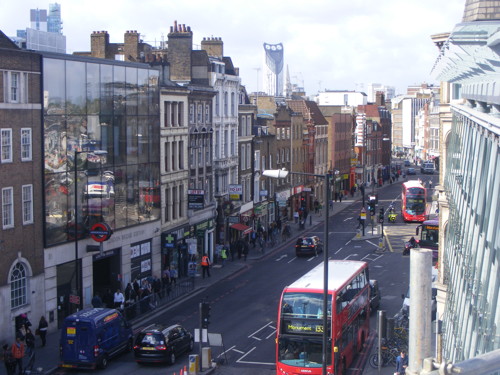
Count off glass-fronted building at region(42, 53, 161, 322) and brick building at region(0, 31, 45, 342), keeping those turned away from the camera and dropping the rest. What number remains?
0

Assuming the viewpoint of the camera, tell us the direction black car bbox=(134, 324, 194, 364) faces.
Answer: facing away from the viewer and to the right of the viewer

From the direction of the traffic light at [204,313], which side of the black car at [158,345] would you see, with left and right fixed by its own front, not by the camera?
right

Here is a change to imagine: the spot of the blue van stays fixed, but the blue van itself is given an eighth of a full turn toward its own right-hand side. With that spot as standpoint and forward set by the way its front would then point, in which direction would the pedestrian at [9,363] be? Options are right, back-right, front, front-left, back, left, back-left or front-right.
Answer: back

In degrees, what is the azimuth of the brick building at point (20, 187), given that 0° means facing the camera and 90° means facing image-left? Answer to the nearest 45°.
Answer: approximately 315°

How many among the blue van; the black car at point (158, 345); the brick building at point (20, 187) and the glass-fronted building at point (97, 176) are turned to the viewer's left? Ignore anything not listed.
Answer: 0

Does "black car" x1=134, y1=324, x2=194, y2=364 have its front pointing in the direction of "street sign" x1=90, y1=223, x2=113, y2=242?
no

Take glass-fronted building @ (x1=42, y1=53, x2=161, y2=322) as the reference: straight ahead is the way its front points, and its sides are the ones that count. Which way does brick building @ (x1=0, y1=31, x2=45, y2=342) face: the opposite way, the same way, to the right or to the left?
the same way

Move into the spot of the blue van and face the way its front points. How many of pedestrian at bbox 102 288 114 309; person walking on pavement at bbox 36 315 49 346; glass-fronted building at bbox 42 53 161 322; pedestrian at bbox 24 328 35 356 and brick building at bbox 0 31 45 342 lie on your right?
0

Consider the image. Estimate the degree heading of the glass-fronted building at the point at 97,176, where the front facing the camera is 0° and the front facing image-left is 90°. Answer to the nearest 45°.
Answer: approximately 315°

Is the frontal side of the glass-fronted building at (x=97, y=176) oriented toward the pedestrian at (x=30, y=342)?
no

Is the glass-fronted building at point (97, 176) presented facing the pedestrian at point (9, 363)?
no

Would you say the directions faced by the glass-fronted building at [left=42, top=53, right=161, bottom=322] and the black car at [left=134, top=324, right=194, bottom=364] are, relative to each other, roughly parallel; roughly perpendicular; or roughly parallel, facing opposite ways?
roughly perpendicular

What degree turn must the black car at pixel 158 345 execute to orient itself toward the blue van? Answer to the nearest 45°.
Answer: approximately 135° to its left

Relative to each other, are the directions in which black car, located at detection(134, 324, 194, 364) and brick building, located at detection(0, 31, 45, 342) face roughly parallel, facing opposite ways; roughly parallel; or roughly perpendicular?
roughly perpendicular

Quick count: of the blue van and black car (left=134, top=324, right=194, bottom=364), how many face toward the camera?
0

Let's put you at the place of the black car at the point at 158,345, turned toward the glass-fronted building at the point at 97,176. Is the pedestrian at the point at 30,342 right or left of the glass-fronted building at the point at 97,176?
left

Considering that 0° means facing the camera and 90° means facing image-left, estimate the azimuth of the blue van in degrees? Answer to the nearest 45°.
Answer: approximately 225°
